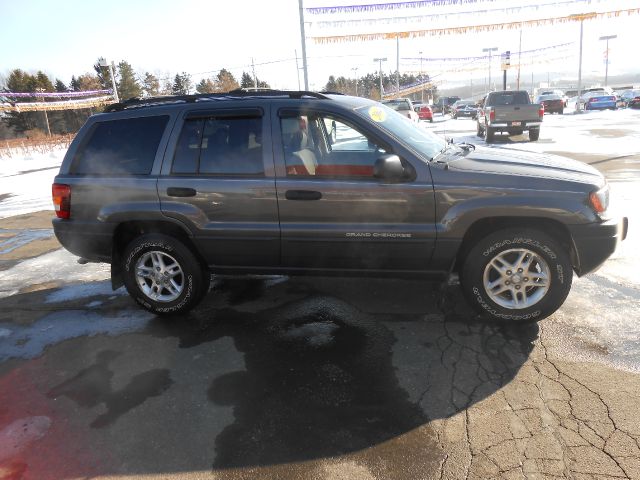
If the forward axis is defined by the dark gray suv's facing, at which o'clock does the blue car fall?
The blue car is roughly at 10 o'clock from the dark gray suv.

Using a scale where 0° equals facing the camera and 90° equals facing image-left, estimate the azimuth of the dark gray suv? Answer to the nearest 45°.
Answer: approximately 270°
